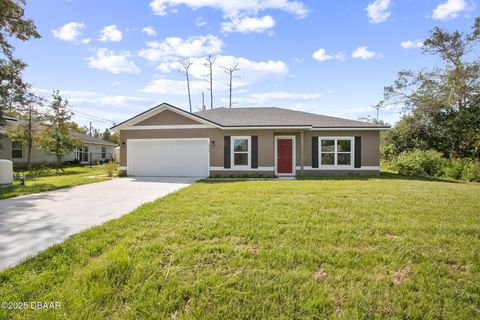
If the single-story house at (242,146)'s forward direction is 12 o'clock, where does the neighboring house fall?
The neighboring house is roughly at 4 o'clock from the single-story house.

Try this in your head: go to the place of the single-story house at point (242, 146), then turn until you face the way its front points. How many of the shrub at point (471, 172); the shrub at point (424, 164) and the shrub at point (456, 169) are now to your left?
3

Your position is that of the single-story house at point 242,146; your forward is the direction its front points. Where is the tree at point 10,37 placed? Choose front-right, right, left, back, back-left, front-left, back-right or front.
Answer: right

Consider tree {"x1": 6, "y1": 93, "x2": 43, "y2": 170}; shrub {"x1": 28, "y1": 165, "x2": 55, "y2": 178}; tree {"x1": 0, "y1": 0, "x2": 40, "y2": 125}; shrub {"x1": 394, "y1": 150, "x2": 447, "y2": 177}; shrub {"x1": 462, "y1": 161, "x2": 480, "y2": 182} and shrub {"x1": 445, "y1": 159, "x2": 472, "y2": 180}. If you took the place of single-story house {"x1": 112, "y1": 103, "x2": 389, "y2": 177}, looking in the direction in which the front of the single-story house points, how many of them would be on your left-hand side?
3

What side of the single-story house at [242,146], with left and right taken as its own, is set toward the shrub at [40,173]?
right

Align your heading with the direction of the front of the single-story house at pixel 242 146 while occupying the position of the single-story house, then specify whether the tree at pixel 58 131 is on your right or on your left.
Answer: on your right

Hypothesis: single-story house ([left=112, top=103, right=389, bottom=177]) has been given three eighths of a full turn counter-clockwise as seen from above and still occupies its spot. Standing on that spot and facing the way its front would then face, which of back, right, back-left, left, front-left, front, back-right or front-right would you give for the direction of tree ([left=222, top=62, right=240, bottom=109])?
front-left

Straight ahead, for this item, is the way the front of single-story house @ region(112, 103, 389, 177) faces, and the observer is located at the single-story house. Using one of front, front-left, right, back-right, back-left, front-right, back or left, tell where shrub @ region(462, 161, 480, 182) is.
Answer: left

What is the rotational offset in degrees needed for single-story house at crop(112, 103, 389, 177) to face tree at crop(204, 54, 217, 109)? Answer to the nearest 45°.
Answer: approximately 180°

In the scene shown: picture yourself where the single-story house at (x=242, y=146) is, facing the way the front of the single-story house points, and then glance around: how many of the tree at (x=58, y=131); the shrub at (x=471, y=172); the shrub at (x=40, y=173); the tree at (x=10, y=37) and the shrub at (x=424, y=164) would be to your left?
2

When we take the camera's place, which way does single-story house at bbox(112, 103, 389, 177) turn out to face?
facing the viewer
